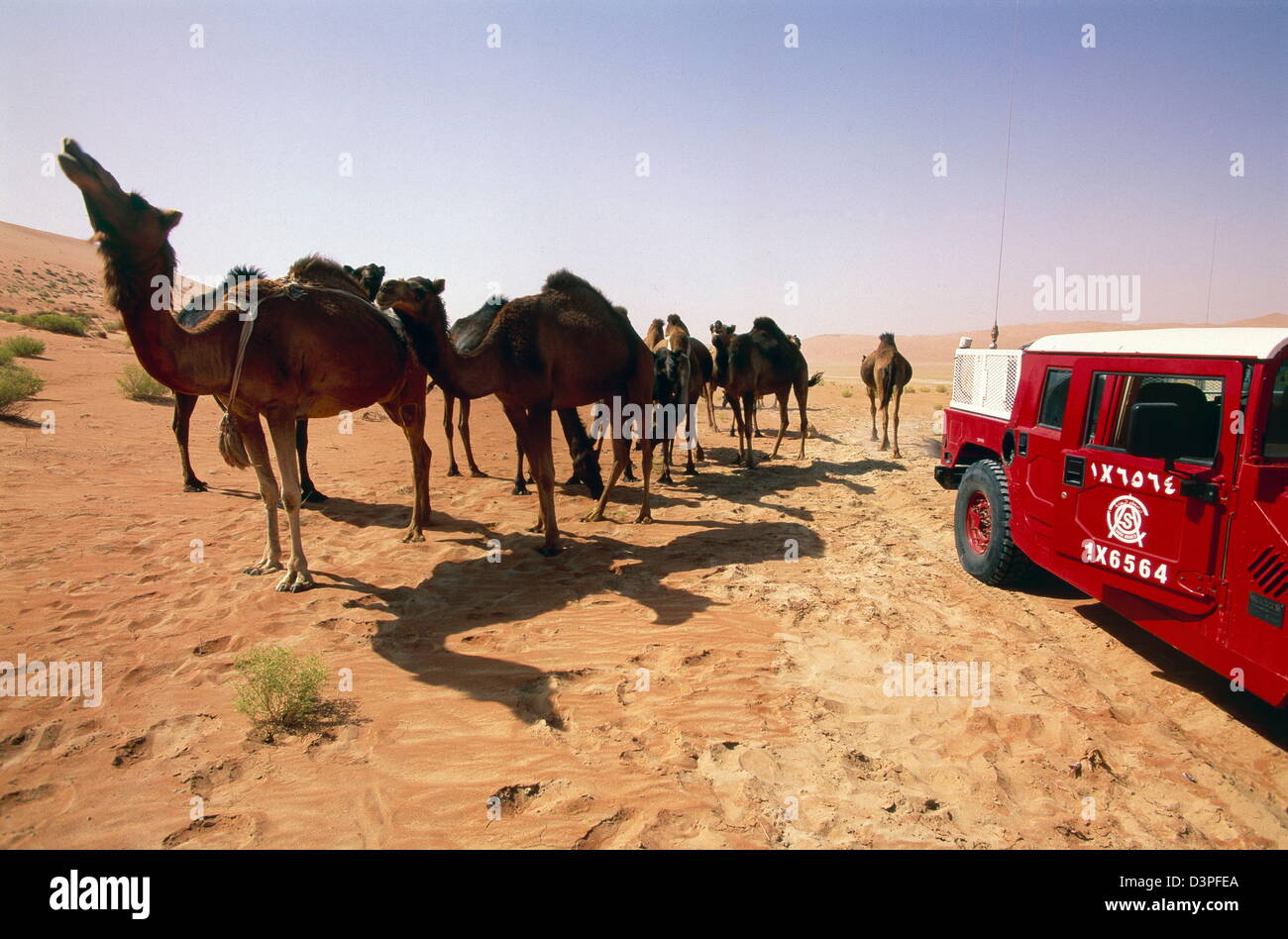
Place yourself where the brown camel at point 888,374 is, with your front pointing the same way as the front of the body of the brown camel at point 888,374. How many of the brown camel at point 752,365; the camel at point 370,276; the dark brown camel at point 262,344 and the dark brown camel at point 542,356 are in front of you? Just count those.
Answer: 0

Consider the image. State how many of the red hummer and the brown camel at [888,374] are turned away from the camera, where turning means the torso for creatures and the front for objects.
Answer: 1

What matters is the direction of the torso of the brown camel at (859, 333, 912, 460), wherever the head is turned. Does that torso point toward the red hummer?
no

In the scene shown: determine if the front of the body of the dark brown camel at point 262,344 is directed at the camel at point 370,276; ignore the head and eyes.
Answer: no

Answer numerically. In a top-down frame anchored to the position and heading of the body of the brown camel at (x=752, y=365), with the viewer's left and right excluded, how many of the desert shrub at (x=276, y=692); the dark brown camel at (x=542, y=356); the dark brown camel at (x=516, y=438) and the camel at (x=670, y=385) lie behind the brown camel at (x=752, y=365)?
0

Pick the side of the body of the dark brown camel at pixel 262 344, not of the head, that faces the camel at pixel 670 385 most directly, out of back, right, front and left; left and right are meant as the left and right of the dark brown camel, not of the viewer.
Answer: back

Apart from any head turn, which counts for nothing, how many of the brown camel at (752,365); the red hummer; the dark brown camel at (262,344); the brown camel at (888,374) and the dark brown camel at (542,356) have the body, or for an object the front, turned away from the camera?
1

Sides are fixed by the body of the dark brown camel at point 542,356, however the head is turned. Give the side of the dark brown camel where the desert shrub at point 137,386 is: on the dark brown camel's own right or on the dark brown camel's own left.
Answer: on the dark brown camel's own right

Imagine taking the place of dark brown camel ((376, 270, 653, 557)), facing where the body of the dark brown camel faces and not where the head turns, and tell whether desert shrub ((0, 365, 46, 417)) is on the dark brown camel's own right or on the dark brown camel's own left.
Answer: on the dark brown camel's own right

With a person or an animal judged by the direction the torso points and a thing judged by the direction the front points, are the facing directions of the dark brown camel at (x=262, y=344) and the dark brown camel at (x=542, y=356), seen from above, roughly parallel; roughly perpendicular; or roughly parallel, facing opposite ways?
roughly parallel

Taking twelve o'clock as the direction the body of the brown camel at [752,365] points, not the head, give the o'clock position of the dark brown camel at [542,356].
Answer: The dark brown camel is roughly at 11 o'clock from the brown camel.

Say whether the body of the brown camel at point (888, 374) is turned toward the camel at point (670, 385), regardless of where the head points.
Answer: no

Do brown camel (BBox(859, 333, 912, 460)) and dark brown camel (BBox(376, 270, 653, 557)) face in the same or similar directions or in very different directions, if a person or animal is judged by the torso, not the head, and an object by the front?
very different directions

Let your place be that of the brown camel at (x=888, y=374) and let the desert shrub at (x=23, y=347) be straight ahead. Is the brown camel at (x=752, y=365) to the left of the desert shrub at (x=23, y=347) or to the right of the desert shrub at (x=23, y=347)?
left

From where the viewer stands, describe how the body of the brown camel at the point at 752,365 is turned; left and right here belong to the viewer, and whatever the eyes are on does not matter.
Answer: facing the viewer and to the left of the viewer
